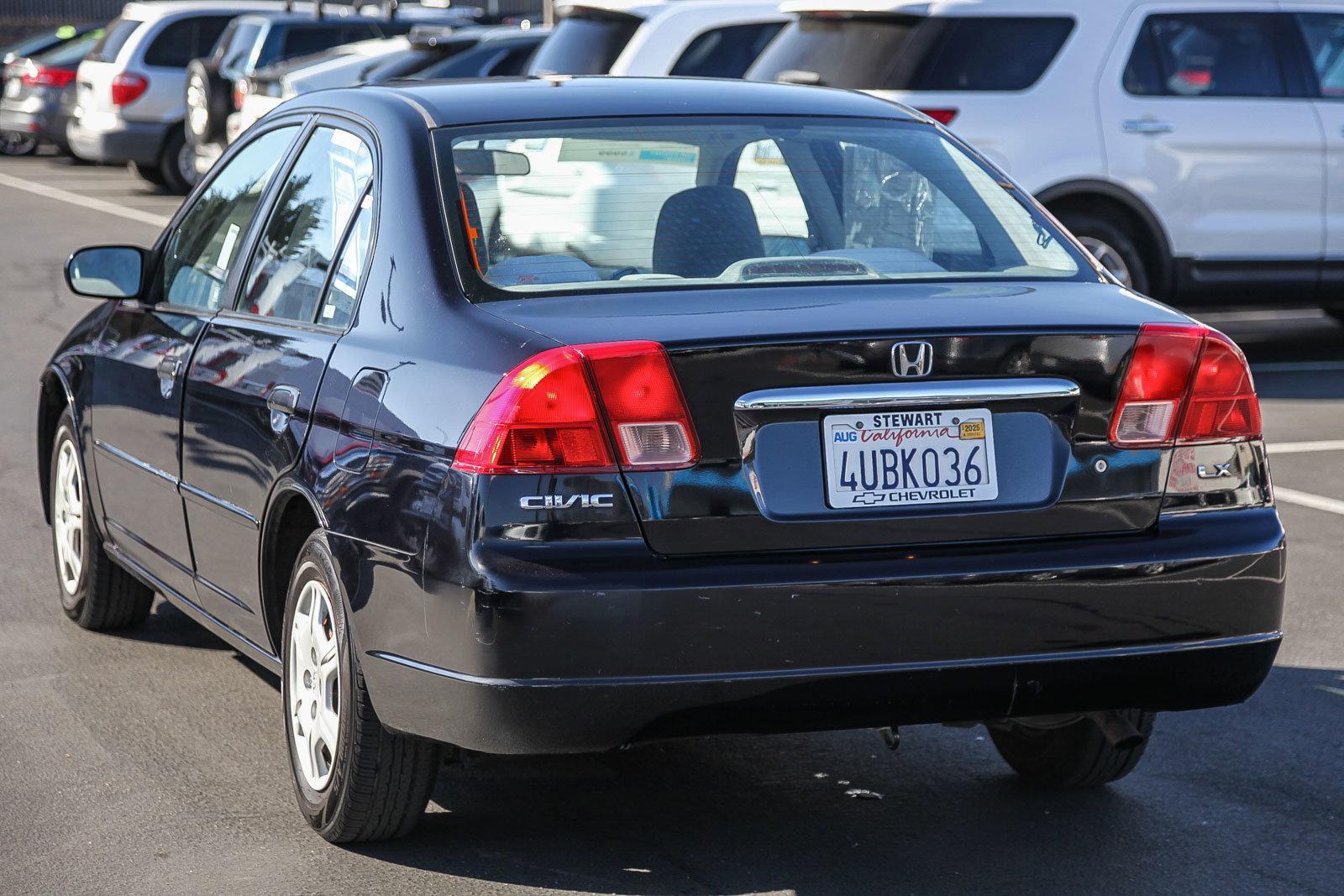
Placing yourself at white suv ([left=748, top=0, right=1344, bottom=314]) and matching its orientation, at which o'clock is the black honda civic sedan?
The black honda civic sedan is roughly at 5 o'clock from the white suv.

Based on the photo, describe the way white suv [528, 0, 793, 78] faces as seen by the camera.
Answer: facing away from the viewer and to the right of the viewer

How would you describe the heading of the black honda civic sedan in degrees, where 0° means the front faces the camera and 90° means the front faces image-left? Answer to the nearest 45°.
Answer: approximately 135°

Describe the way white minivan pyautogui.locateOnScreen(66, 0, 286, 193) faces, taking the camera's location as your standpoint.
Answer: facing away from the viewer and to the right of the viewer

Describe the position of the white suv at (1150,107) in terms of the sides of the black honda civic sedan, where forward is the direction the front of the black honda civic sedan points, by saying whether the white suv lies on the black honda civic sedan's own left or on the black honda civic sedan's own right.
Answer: on the black honda civic sedan's own right

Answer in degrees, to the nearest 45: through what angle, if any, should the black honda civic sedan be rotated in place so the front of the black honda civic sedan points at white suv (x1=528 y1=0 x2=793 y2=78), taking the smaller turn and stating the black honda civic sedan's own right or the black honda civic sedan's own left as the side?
approximately 45° to the black honda civic sedan's own right

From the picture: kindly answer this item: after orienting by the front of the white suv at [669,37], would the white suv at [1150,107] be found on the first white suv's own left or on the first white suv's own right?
on the first white suv's own right

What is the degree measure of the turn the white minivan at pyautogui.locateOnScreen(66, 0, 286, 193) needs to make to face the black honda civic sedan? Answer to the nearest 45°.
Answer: approximately 135° to its right
